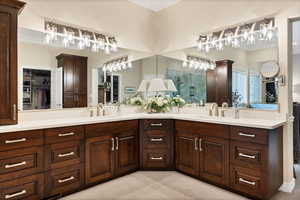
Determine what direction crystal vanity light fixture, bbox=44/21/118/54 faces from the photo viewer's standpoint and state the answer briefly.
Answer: facing the viewer and to the right of the viewer

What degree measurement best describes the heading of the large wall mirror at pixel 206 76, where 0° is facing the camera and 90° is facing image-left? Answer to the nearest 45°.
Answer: approximately 45°

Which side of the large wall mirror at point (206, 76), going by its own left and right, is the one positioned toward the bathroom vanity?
front

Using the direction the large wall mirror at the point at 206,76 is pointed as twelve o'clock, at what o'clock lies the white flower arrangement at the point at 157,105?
The white flower arrangement is roughly at 2 o'clock from the large wall mirror.

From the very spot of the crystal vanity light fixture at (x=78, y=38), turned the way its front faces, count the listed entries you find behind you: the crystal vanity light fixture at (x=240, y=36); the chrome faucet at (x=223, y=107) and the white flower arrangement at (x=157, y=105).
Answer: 0

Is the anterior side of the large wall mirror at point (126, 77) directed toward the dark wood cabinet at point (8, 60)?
no

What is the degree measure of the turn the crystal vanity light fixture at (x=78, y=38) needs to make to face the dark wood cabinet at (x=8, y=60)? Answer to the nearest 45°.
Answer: approximately 90° to its right

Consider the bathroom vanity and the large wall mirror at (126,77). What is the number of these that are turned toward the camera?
2

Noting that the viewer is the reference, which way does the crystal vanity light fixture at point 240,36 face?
facing the viewer and to the left of the viewer

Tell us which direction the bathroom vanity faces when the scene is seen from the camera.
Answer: facing the viewer

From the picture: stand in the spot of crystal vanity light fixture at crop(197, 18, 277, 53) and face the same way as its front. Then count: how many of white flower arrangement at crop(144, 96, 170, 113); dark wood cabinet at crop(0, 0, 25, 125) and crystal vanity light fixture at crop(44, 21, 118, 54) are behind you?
0

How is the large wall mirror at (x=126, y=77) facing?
toward the camera

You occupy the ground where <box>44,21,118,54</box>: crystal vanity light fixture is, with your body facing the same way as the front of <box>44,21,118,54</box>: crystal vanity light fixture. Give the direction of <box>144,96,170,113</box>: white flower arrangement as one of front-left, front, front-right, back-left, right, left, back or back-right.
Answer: front-left
